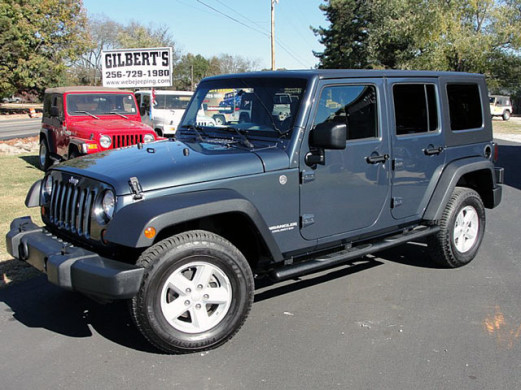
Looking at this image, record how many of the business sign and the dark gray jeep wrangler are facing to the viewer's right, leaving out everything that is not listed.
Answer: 0

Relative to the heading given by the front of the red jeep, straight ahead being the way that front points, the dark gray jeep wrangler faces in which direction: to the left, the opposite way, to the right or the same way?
to the right

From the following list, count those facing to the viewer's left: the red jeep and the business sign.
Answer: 0

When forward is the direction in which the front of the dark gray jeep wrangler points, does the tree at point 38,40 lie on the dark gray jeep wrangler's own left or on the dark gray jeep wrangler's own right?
on the dark gray jeep wrangler's own right

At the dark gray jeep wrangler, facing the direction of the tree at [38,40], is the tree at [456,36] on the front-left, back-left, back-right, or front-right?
front-right

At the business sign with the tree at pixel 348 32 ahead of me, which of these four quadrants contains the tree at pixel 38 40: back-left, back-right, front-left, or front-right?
front-left

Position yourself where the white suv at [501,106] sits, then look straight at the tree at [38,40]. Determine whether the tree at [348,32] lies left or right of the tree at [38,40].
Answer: right

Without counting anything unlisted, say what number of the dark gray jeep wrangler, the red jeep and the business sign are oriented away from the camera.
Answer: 0

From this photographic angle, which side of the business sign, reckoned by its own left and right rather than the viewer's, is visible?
front

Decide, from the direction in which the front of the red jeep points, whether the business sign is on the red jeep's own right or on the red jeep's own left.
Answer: on the red jeep's own left

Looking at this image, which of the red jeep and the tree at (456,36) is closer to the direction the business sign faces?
the red jeep

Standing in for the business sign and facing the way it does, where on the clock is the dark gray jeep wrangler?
The dark gray jeep wrangler is roughly at 12 o'clock from the business sign.

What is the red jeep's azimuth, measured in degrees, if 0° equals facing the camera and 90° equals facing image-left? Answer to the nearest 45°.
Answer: approximately 315°
